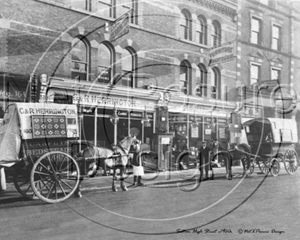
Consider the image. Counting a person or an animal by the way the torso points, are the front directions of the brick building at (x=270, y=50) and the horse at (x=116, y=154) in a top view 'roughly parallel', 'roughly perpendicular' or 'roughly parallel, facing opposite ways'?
roughly perpendicular

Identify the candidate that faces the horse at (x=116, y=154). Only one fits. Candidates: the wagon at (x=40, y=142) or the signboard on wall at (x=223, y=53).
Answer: the wagon

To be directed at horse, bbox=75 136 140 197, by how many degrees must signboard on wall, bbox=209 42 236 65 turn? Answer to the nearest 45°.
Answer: approximately 90° to its right

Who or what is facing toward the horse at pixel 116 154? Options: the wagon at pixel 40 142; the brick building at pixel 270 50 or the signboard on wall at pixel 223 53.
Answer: the wagon

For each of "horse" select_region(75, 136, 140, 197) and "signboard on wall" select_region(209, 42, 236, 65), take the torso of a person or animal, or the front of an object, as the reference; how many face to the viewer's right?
1

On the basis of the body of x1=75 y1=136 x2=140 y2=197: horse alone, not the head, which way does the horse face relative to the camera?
to the viewer's right

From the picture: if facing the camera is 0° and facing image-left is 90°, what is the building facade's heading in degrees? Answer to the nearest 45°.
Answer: approximately 315°

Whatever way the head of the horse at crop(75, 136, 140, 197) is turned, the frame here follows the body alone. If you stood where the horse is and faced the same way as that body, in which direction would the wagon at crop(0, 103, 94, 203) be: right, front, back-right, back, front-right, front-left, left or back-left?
back-right

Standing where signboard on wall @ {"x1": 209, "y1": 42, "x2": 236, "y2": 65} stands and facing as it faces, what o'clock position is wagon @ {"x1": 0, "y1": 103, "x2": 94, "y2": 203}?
The wagon is roughly at 2 o'clock from the signboard on wall.

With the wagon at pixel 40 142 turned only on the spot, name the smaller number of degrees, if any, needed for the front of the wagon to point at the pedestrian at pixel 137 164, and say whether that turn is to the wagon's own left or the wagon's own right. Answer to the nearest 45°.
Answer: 0° — it already faces them
